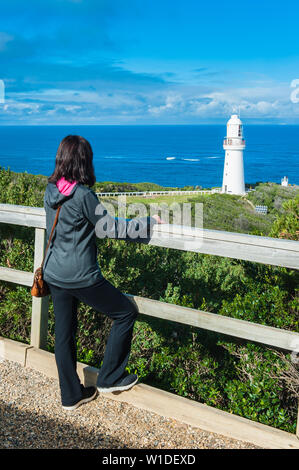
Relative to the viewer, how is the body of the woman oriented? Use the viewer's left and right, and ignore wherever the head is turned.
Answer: facing away from the viewer and to the right of the viewer
